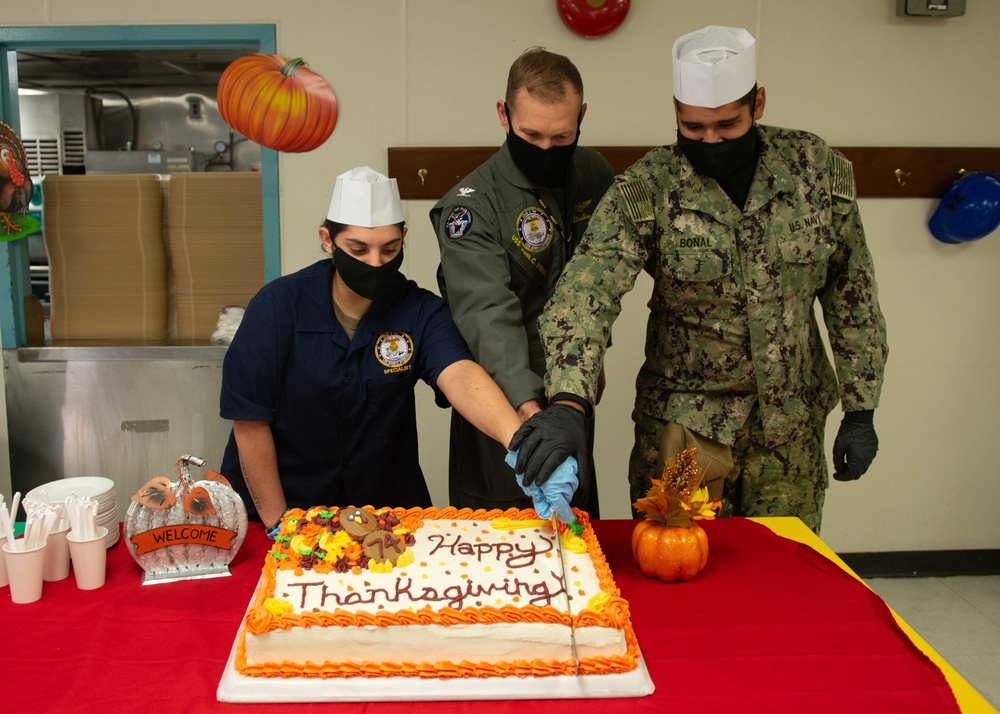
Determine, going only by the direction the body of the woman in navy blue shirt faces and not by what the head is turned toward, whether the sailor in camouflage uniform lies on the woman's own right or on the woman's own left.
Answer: on the woman's own left

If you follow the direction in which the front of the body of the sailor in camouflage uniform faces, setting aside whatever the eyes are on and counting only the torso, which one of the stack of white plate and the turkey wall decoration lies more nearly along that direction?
the stack of white plate

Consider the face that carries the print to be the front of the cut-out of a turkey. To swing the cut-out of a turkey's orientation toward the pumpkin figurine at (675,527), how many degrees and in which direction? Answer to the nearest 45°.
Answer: approximately 45° to its left

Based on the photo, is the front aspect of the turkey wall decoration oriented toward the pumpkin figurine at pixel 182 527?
yes

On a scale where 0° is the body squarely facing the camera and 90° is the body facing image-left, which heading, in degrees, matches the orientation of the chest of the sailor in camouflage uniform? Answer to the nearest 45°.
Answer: approximately 0°

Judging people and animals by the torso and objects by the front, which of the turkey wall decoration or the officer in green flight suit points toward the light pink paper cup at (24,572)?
the turkey wall decoration

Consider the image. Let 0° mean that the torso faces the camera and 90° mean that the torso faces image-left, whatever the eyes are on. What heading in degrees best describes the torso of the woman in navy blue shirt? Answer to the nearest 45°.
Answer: approximately 0°
